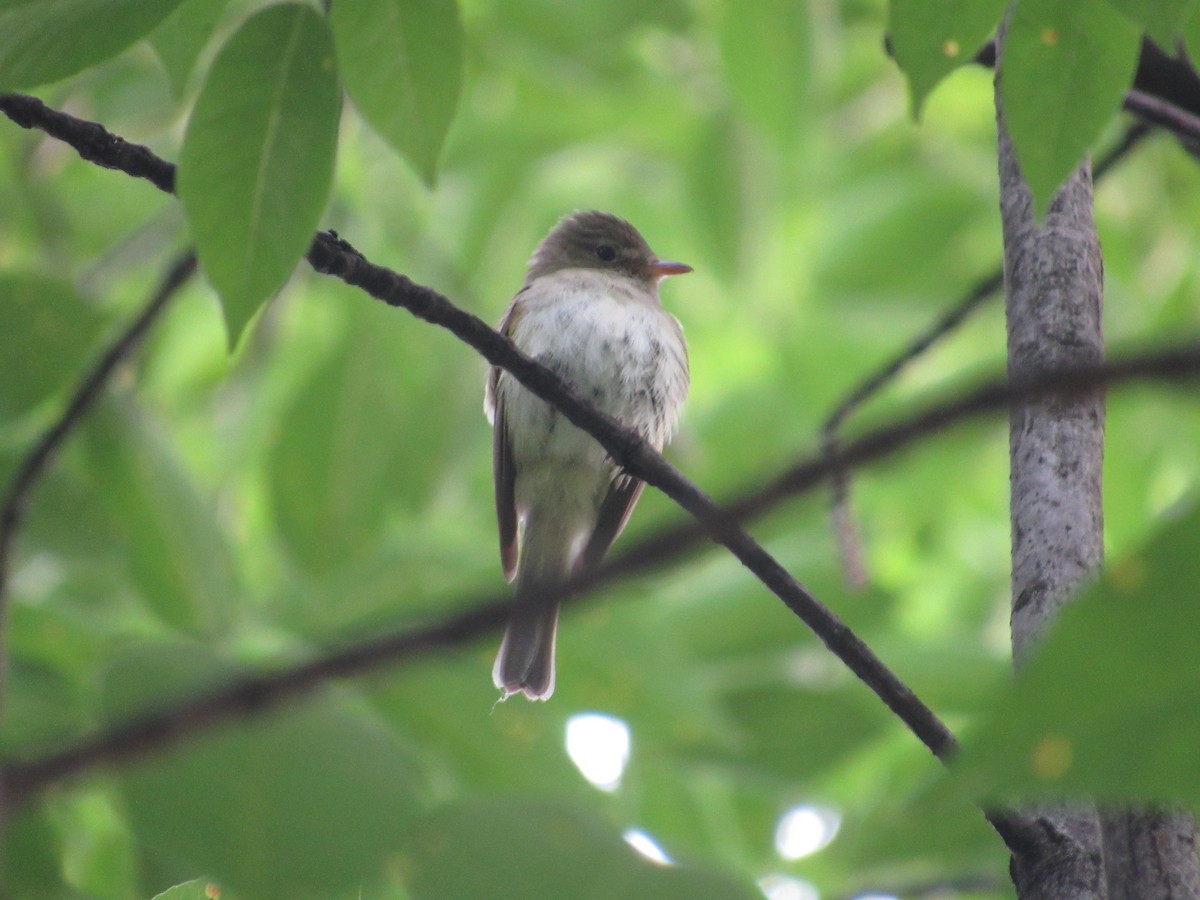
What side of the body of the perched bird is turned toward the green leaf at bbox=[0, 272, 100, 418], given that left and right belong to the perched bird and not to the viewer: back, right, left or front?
right

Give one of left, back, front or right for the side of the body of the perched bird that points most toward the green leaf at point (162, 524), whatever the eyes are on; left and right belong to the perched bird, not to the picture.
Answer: right

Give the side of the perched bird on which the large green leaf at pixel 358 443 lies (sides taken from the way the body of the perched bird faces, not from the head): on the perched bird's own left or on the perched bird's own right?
on the perched bird's own right

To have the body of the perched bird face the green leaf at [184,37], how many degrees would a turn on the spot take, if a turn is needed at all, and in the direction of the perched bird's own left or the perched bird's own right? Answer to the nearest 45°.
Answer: approximately 45° to the perched bird's own right

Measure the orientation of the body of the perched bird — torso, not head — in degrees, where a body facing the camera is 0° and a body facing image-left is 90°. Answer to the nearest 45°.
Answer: approximately 315°
